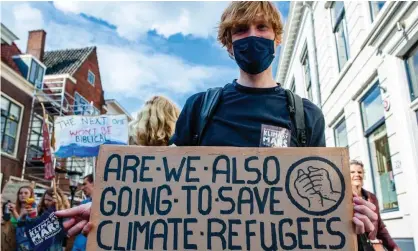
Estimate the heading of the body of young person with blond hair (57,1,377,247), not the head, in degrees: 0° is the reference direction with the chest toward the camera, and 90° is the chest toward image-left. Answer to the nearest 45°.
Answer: approximately 0°

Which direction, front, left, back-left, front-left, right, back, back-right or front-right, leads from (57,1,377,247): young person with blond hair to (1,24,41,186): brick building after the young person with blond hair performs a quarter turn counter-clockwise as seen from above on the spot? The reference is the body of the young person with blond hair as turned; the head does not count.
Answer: back-left

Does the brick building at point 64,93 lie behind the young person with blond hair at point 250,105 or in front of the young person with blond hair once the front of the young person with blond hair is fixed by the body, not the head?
behind
